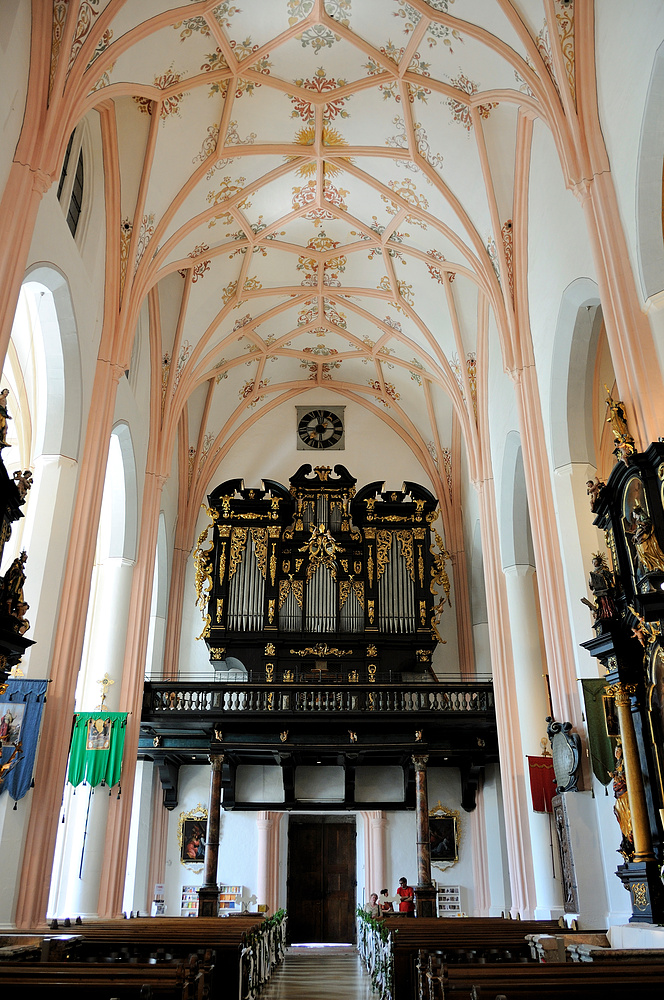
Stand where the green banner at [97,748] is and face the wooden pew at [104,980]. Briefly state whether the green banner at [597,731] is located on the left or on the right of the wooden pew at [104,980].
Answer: left

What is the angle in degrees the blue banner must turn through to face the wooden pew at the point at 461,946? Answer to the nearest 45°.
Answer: approximately 45° to its left

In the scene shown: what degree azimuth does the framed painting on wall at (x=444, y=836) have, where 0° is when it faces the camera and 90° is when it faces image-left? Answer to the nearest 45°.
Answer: approximately 0°

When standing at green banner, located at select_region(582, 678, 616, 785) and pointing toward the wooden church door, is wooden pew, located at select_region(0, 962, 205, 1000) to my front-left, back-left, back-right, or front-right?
back-left

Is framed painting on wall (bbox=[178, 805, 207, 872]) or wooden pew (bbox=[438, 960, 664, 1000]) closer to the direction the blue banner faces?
the wooden pew

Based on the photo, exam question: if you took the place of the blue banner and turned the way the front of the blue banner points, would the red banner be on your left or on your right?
on your left

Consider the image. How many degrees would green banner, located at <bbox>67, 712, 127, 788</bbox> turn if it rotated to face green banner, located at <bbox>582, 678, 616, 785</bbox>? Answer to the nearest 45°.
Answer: approximately 45° to its left

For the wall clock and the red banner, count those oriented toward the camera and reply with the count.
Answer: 2

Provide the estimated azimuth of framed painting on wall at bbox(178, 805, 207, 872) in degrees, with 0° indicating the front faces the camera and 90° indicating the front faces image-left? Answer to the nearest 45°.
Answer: approximately 0°
